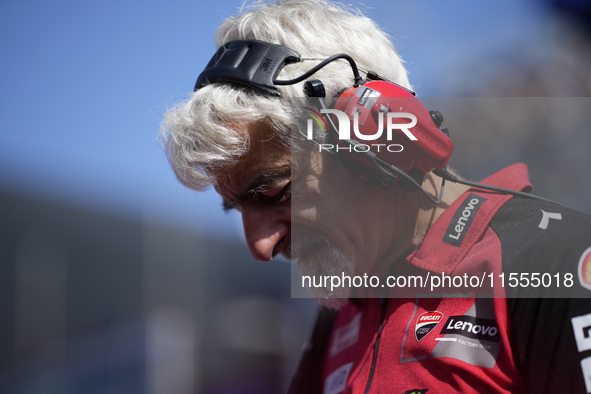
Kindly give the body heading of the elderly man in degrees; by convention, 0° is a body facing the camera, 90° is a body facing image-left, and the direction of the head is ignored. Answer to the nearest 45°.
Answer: approximately 45°
